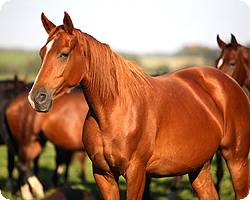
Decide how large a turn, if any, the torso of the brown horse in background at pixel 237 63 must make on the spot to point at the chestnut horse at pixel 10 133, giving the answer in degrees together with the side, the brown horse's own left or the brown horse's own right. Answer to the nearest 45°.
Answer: approximately 45° to the brown horse's own right

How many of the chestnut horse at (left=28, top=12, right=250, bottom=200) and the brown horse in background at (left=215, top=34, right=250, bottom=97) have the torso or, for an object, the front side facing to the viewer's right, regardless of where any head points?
0

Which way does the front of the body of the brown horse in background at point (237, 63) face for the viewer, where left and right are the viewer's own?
facing the viewer and to the left of the viewer

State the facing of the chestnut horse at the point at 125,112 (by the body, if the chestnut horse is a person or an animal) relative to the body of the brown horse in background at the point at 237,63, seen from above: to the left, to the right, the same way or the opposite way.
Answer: the same way

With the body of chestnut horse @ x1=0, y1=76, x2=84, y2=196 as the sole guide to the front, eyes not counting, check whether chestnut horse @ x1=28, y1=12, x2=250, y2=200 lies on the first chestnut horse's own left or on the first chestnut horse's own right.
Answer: on the first chestnut horse's own right

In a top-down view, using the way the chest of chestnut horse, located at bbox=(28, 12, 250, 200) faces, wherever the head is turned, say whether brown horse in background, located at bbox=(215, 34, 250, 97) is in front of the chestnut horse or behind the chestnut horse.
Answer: behind

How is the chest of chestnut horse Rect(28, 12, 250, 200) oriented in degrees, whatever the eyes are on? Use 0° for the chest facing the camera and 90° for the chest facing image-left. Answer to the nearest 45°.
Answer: approximately 45°

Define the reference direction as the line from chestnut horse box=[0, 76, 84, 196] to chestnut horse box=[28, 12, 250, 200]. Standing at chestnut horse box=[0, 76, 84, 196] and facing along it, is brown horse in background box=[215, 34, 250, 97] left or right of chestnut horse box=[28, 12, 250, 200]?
left

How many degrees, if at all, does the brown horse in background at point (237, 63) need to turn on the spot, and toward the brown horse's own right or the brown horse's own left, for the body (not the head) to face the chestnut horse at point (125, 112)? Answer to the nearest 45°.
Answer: approximately 45° to the brown horse's own left
